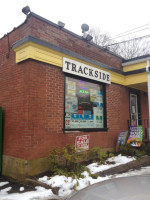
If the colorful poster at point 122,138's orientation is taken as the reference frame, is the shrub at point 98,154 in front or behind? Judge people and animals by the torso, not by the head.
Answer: in front

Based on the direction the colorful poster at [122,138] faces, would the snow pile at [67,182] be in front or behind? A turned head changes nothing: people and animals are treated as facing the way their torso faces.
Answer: in front

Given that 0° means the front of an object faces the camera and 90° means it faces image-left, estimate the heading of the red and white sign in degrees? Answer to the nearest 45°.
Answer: approximately 0°

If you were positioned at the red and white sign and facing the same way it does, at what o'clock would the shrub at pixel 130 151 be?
The shrub is roughly at 8 o'clock from the red and white sign.

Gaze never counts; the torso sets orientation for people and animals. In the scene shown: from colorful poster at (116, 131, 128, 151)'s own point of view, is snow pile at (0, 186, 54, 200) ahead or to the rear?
ahead

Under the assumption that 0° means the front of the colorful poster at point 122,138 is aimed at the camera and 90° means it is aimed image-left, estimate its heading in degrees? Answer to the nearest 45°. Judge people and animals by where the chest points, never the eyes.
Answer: approximately 45°

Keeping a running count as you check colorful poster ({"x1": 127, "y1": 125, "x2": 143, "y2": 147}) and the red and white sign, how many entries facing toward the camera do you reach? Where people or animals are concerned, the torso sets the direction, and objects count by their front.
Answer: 2
